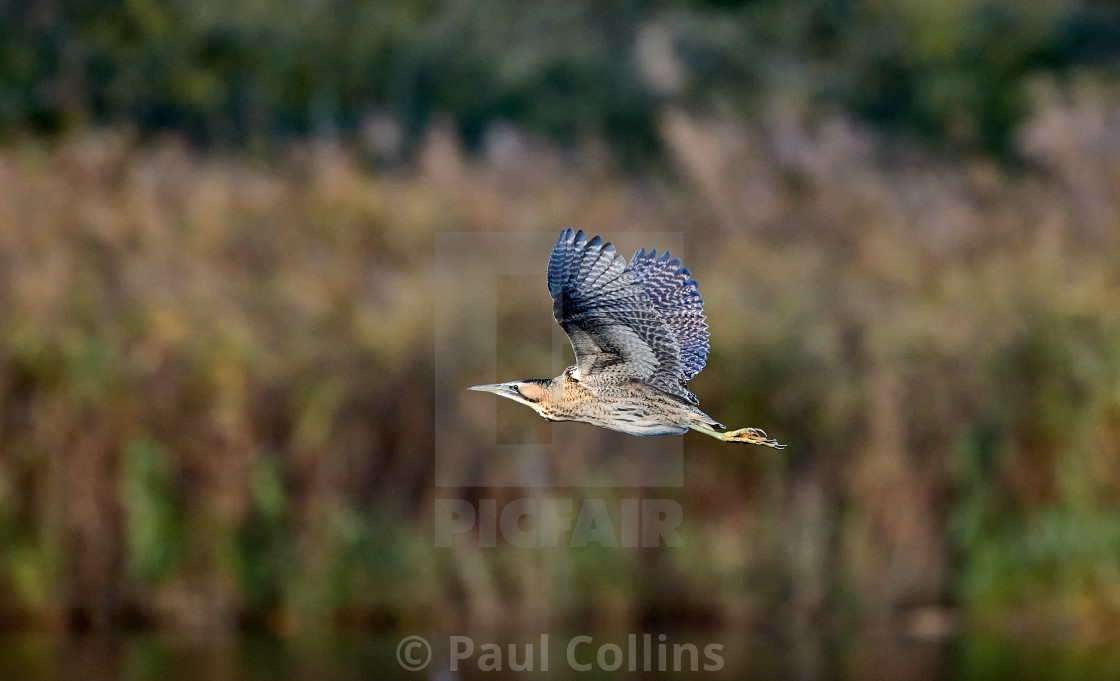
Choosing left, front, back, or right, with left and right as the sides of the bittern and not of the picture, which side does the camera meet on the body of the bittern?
left
